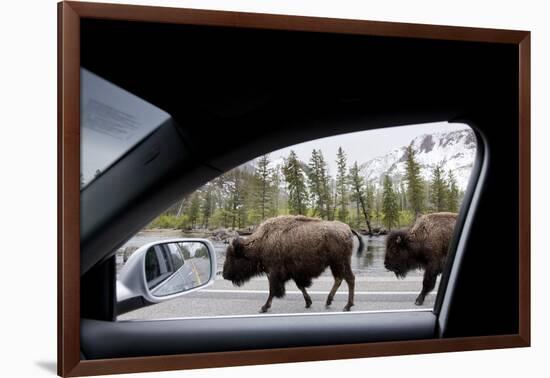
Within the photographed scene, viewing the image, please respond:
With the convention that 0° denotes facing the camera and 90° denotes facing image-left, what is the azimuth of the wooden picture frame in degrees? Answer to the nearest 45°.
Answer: approximately 315°
